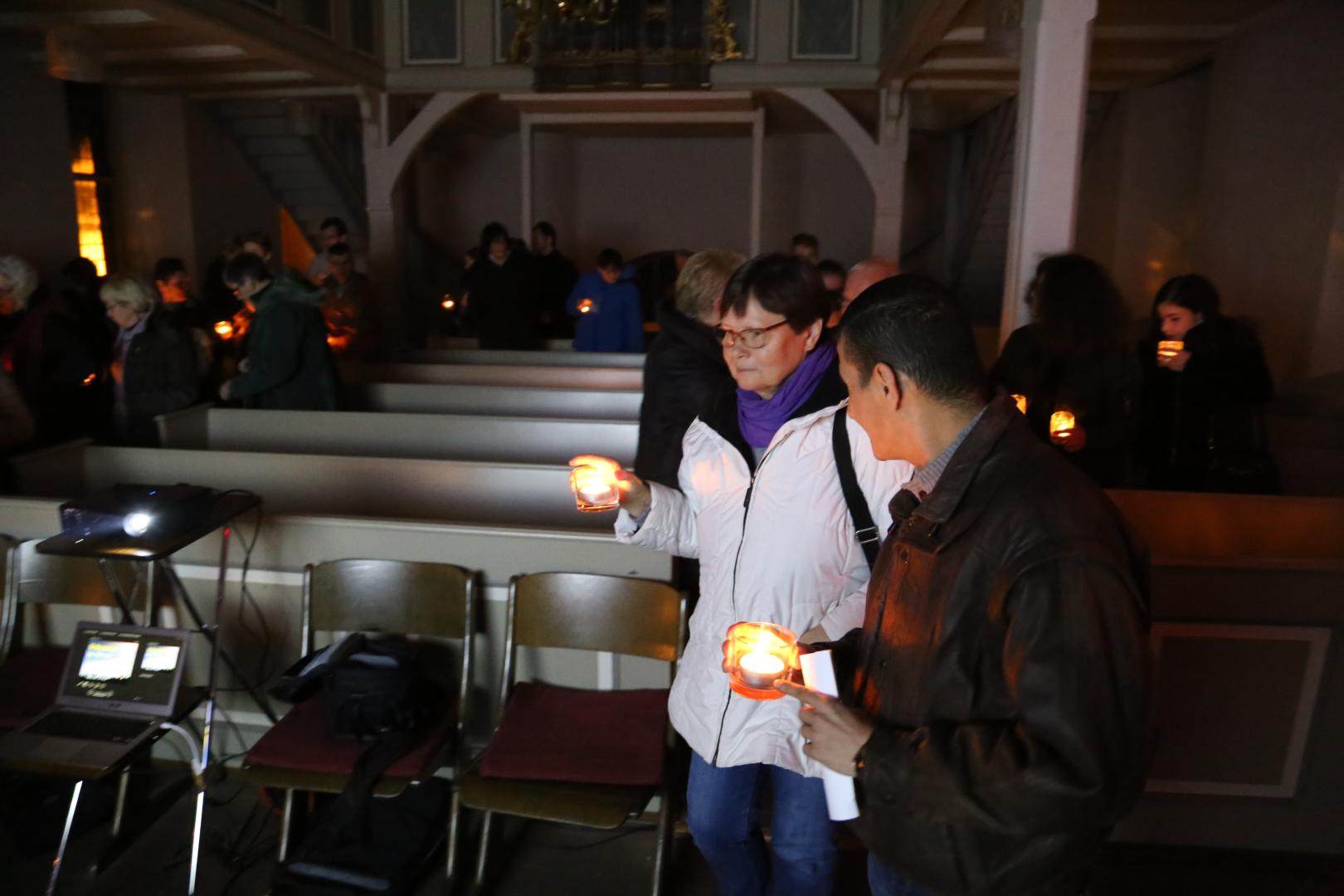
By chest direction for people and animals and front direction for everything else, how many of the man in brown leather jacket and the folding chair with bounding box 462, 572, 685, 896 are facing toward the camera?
1

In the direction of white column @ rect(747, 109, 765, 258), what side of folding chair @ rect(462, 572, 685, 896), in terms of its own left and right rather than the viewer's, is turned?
back

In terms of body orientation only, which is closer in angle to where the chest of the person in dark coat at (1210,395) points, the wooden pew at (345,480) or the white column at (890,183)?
the wooden pew

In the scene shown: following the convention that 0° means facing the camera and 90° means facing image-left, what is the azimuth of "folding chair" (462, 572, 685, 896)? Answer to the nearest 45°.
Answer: approximately 0°

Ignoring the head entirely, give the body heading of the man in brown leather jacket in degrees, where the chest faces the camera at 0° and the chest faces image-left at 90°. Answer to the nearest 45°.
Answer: approximately 90°

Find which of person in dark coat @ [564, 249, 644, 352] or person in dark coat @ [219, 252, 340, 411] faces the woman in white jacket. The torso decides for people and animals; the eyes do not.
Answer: person in dark coat @ [564, 249, 644, 352]

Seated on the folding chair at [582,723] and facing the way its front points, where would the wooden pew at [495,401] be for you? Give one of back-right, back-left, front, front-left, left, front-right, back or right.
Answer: back

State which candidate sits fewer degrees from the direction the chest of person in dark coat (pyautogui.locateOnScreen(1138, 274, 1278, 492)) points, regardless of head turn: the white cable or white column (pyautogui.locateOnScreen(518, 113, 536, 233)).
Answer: the white cable
